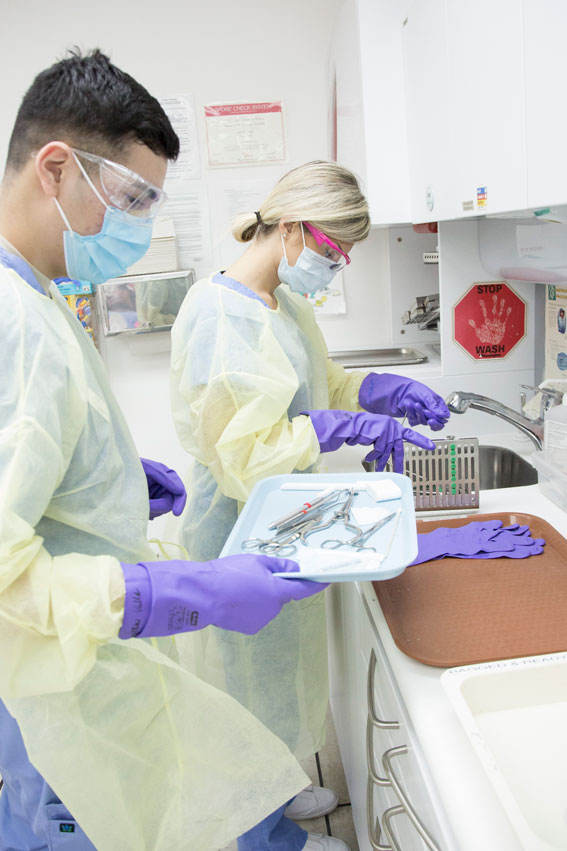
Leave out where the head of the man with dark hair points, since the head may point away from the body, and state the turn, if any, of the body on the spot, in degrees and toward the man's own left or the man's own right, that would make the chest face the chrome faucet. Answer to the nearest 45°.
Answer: approximately 45° to the man's own left

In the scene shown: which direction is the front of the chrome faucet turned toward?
to the viewer's left

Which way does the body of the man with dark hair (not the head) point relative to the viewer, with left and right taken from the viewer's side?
facing to the right of the viewer

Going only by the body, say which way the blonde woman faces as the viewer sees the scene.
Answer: to the viewer's right

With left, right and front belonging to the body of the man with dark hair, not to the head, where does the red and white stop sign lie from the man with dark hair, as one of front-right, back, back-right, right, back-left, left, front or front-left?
front-left

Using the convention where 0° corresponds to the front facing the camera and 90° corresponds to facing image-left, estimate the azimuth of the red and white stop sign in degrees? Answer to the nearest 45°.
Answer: approximately 0°

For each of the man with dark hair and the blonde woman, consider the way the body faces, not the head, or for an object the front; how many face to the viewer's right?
2

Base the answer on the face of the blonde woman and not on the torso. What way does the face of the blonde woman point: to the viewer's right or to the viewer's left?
to the viewer's right

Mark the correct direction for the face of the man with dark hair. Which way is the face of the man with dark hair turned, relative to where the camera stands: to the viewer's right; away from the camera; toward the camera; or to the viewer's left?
to the viewer's right

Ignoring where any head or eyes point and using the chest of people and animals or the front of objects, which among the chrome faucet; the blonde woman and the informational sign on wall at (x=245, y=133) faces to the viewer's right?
the blonde woman

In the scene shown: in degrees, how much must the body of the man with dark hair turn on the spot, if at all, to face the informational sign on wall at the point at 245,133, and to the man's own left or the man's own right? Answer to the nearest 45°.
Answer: approximately 90° to the man's own left
